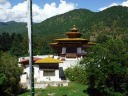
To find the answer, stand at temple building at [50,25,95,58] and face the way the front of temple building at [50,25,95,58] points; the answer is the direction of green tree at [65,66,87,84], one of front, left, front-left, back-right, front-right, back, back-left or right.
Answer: front

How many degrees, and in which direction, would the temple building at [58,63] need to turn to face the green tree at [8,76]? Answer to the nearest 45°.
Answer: approximately 45° to its right

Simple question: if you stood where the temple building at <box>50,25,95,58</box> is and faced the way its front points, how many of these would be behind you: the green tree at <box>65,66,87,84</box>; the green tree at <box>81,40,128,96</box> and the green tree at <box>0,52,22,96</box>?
0

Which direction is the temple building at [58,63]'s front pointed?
toward the camera

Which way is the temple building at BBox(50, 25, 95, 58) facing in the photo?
toward the camera

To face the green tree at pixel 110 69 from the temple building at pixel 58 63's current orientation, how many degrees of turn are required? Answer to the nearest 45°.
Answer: approximately 45° to its left

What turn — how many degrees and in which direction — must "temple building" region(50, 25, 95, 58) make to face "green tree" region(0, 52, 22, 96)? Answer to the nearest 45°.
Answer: approximately 45° to its right
